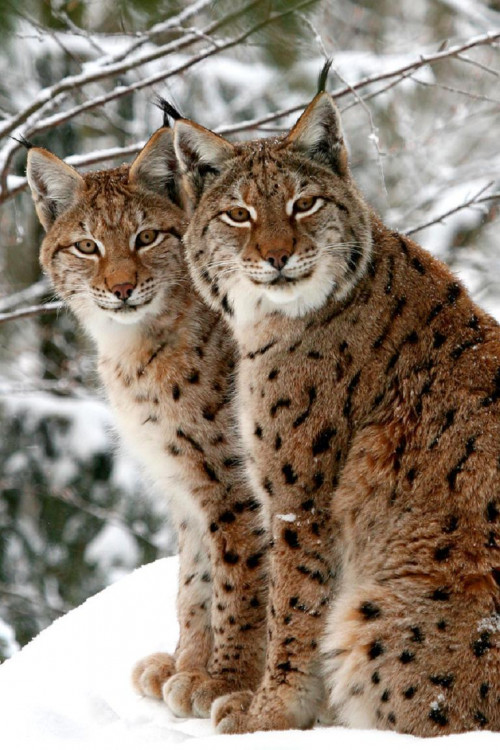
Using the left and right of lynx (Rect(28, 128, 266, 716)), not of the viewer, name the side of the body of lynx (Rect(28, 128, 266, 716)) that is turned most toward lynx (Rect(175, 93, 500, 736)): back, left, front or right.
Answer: left

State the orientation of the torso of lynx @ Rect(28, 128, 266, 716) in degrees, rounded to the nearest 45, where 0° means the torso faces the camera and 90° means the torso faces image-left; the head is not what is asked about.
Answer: approximately 45°
